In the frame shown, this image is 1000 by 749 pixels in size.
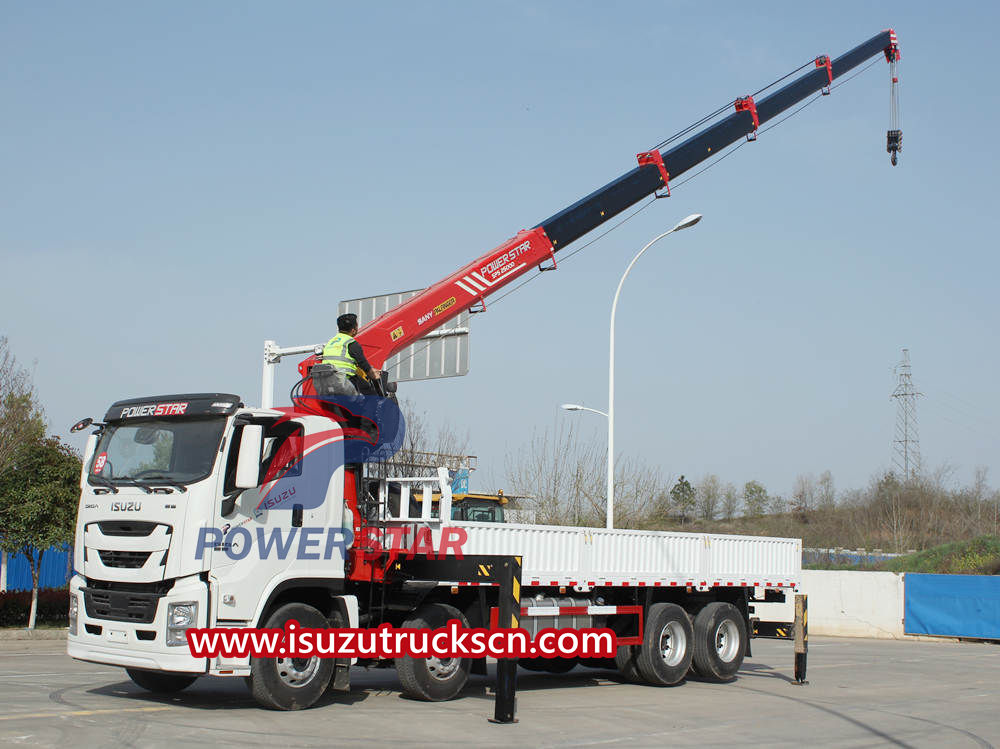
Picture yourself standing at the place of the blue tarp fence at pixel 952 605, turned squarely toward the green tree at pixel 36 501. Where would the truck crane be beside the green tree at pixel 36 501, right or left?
left

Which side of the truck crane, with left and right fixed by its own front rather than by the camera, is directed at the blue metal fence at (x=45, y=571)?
right

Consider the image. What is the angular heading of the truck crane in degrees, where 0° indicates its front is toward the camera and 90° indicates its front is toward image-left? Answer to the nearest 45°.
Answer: approximately 45°

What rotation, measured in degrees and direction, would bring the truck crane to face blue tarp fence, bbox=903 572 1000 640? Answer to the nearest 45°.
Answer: approximately 180°

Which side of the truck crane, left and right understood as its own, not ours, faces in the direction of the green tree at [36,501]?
right
